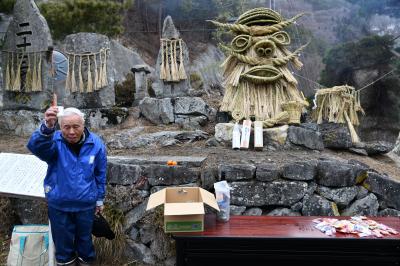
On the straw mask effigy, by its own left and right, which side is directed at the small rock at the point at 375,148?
left

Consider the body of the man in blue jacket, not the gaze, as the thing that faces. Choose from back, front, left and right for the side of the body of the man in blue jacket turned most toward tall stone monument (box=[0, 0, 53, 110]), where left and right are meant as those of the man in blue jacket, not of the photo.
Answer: back

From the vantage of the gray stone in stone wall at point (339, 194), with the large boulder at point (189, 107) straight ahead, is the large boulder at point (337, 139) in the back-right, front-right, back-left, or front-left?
front-right

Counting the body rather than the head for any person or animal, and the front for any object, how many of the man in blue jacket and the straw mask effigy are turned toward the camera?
2

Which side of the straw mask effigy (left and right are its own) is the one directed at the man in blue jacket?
front

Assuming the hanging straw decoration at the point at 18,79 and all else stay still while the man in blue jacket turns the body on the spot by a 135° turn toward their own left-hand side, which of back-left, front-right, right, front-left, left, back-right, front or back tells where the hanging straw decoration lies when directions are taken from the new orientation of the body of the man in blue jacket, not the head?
front-left

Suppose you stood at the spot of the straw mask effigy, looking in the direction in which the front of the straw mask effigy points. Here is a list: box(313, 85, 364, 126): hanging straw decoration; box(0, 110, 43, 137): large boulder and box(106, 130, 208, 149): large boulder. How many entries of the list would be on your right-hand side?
2

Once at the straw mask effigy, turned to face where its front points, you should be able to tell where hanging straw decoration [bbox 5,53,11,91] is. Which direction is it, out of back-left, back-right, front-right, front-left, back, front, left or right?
right

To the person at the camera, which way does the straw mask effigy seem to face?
facing the viewer

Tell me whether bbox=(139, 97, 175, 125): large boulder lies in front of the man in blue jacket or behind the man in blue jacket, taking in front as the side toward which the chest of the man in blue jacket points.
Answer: behind

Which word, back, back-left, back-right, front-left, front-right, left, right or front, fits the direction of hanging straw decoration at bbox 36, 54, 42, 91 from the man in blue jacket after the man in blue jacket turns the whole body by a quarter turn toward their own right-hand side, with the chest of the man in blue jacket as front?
right

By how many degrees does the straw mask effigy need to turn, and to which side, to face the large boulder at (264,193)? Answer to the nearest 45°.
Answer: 0° — it already faces it

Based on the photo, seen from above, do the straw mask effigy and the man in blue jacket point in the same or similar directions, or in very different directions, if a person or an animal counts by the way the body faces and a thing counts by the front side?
same or similar directions

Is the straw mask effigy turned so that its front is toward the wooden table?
yes
